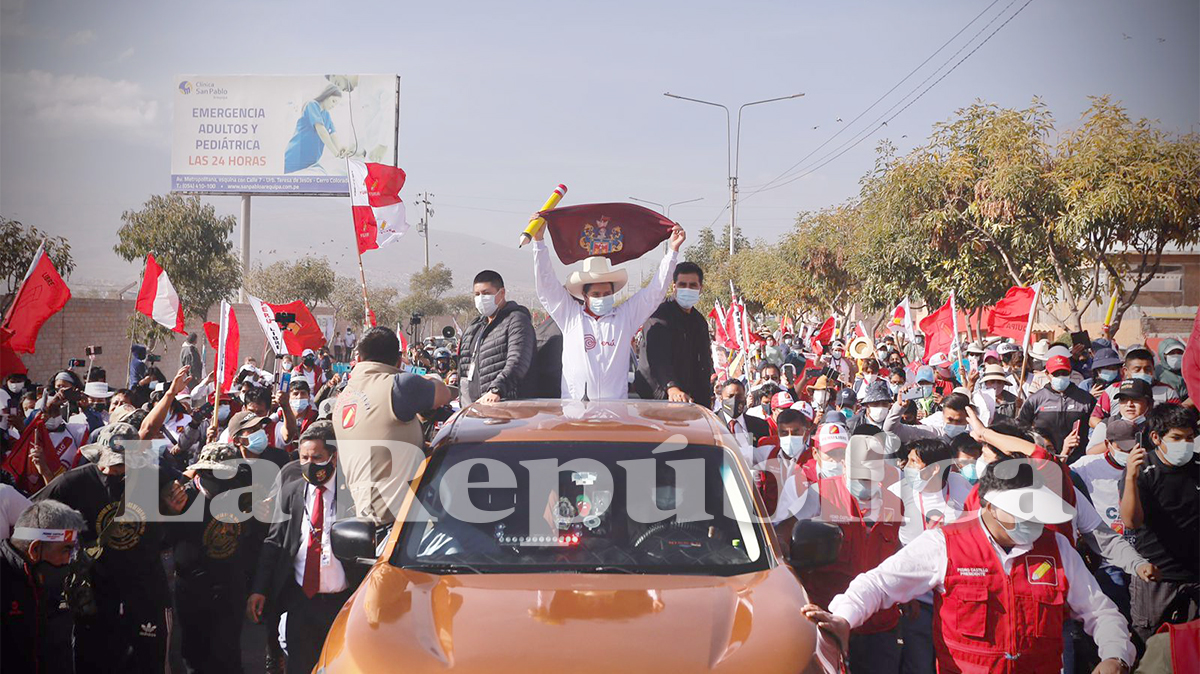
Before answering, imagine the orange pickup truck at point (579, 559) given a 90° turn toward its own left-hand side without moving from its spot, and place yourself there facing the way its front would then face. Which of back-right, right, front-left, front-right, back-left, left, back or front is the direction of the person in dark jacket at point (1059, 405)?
front-left

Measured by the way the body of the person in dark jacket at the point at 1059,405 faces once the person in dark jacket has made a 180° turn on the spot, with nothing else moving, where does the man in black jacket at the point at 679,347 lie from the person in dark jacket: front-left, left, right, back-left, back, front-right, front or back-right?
back-left

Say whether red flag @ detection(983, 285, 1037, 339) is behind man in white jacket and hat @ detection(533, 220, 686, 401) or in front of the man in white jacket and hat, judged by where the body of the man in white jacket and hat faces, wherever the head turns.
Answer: behind

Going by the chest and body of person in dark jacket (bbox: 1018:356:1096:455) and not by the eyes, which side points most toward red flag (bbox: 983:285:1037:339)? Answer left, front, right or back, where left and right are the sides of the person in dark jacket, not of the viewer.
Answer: back

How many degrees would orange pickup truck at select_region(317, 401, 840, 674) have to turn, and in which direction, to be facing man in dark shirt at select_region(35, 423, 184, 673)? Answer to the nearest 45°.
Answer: approximately 135° to its right

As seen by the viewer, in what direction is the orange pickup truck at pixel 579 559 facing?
toward the camera

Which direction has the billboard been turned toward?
toward the camera

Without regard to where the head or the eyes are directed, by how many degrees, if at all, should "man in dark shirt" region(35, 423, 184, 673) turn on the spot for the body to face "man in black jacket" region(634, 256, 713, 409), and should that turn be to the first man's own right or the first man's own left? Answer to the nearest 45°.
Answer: approximately 90° to the first man's own left

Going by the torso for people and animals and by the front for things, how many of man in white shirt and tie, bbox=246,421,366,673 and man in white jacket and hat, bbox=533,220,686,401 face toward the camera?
2

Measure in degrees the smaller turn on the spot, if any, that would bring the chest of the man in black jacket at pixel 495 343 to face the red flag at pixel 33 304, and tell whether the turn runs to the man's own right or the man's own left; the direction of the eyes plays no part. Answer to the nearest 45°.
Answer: approximately 90° to the man's own right
